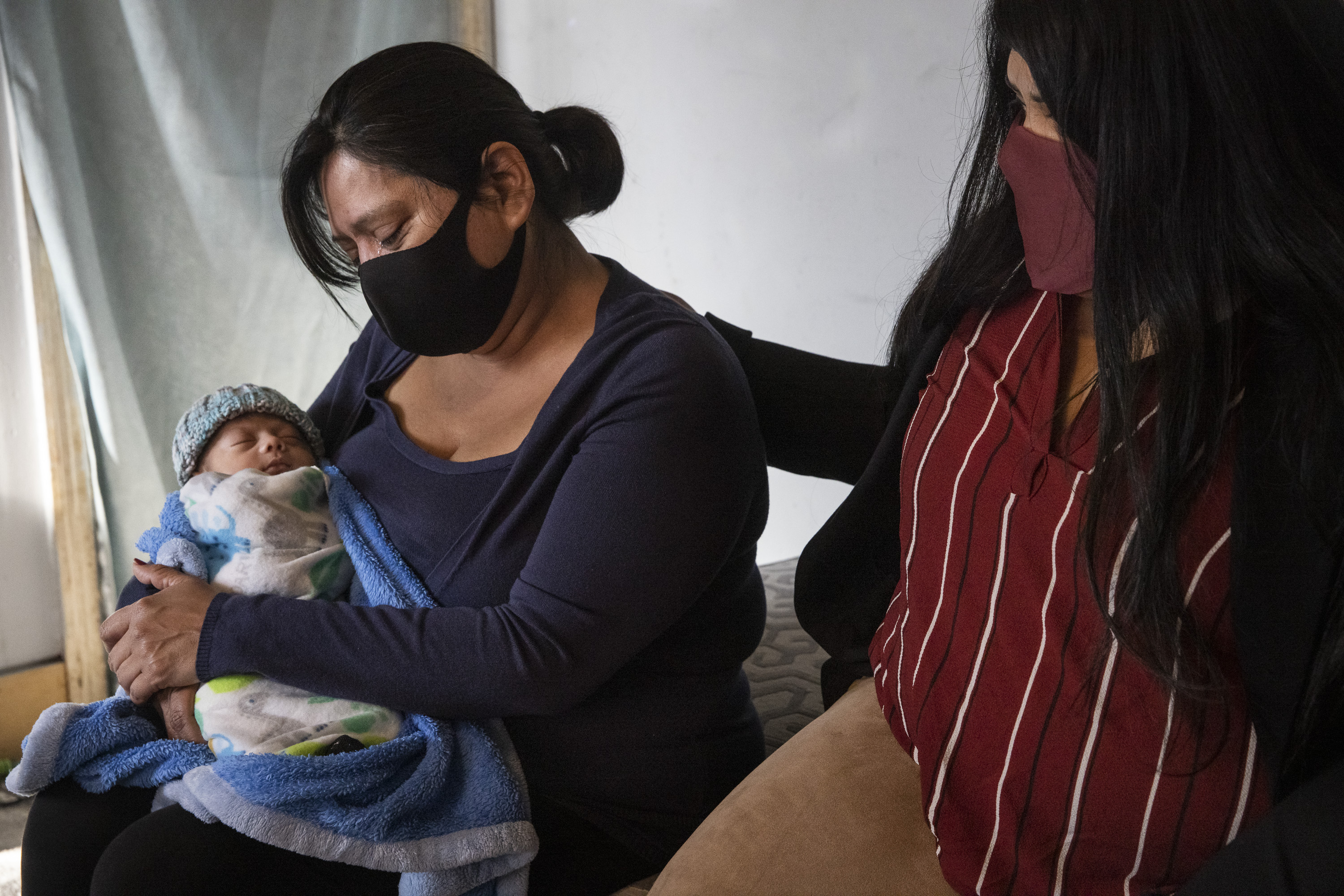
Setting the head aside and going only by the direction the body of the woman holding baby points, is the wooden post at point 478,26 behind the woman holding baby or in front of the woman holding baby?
behind

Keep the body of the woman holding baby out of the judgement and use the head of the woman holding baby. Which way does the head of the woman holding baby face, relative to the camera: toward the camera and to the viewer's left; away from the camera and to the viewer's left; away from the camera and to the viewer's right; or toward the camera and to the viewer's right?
toward the camera and to the viewer's left

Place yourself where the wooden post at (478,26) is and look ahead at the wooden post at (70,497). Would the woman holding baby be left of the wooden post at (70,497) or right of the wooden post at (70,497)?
left

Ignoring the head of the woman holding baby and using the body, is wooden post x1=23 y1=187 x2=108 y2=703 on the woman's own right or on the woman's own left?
on the woman's own right

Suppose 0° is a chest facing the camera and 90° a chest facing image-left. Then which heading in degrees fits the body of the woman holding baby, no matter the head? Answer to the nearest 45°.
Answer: approximately 45°
